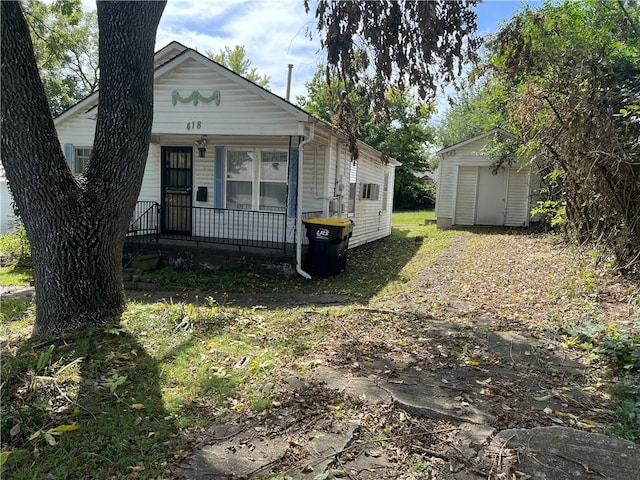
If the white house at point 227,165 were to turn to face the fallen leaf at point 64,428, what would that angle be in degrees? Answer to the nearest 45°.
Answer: approximately 45° to its left

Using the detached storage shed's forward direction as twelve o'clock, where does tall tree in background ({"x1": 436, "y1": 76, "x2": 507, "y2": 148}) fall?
The tall tree in background is roughly at 6 o'clock from the detached storage shed.

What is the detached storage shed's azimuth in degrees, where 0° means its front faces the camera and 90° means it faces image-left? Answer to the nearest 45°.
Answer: approximately 0°

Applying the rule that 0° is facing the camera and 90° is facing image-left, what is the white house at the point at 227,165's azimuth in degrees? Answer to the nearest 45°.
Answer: approximately 45°

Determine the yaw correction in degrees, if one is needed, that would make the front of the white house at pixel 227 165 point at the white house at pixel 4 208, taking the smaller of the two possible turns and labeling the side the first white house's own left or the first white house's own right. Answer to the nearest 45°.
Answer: approximately 90° to the first white house's own right

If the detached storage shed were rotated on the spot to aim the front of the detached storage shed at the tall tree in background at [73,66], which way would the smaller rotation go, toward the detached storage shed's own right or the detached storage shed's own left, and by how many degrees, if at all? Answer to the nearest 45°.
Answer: approximately 90° to the detached storage shed's own right

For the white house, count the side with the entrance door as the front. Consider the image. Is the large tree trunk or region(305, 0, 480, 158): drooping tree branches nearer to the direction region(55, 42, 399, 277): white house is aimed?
the large tree trunk

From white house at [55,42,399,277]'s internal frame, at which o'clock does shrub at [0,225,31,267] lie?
The shrub is roughly at 2 o'clock from the white house.
